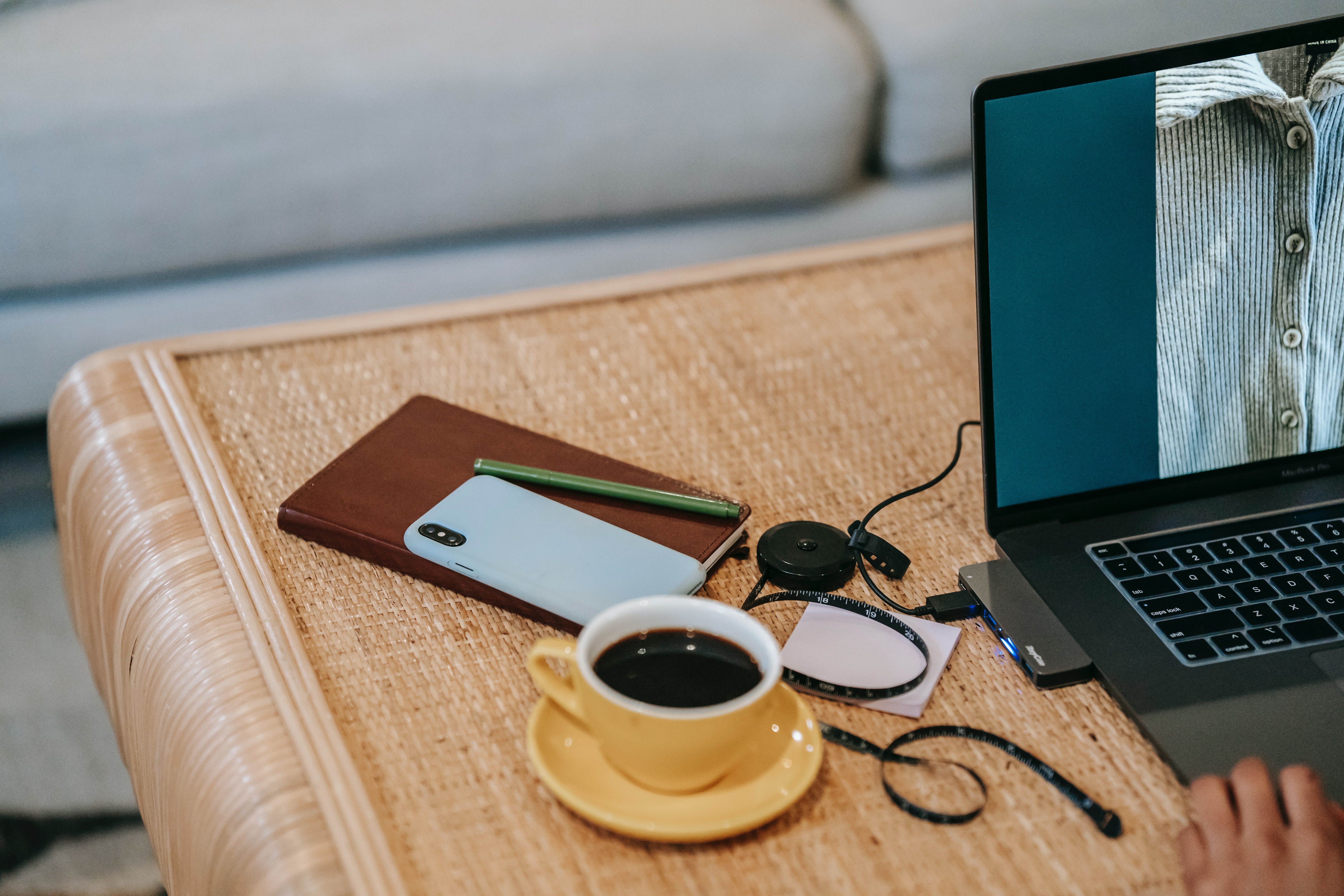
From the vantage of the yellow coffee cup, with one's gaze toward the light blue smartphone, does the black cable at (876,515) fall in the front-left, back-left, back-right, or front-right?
front-right

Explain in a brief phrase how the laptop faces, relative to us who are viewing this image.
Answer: facing the viewer and to the right of the viewer
